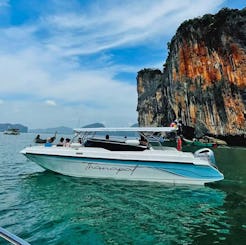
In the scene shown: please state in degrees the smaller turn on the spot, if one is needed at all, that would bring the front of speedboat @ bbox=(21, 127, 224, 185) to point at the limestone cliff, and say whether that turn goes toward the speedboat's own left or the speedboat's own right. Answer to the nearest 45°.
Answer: approximately 135° to the speedboat's own right

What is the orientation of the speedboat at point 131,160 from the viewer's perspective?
to the viewer's left
